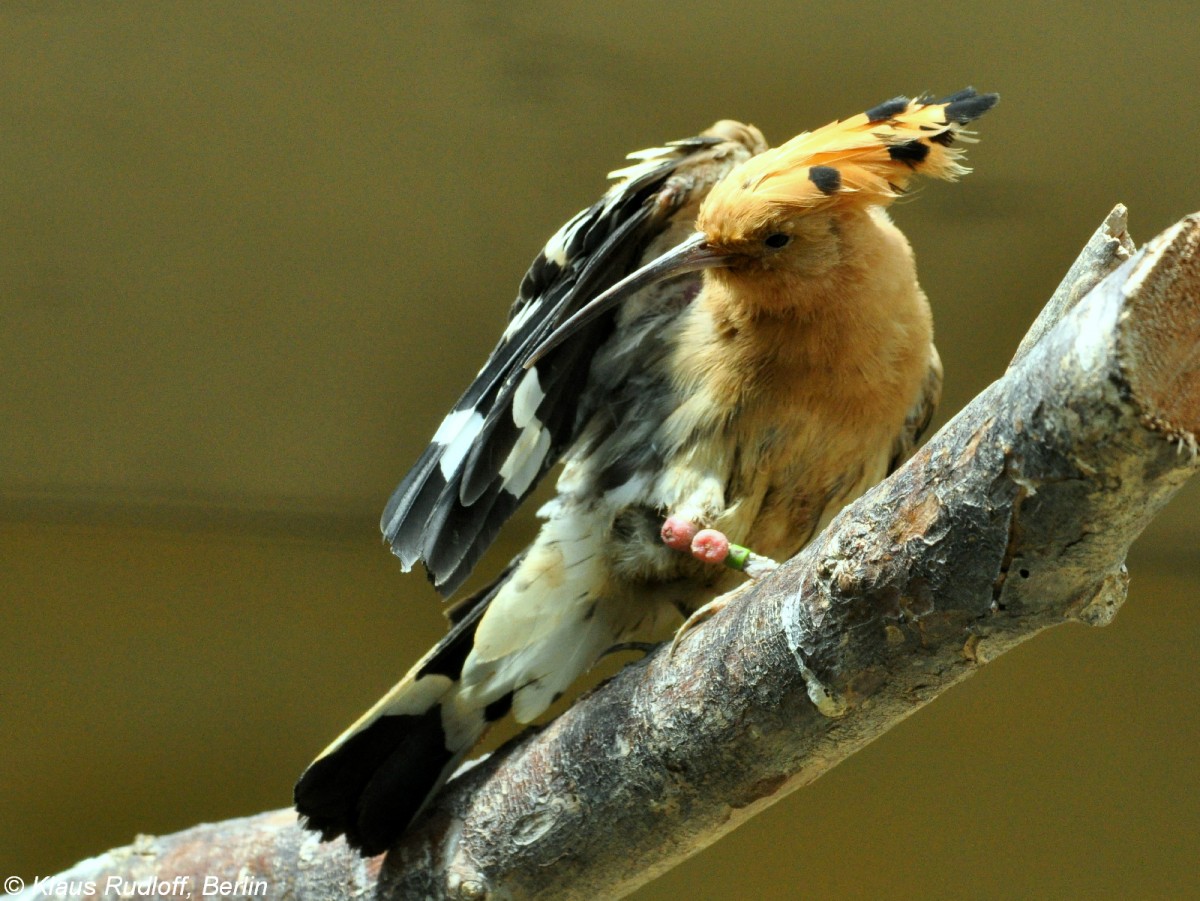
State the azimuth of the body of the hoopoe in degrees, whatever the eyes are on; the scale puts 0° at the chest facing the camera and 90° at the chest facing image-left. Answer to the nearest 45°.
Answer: approximately 315°
